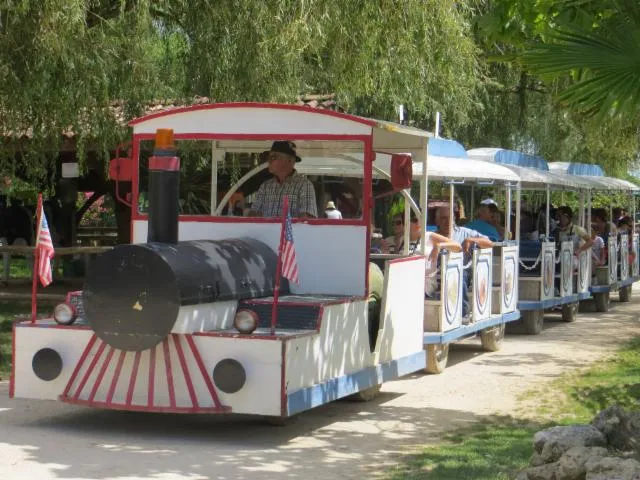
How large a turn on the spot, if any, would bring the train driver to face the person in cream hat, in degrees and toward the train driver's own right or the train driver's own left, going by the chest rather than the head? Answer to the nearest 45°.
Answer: approximately 135° to the train driver's own left

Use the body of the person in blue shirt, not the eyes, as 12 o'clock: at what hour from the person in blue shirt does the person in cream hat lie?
The person in cream hat is roughly at 11 o'clock from the person in blue shirt.

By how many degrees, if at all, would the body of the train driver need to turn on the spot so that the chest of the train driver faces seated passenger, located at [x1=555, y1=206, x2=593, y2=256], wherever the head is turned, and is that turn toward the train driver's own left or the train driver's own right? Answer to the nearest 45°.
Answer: approximately 180°

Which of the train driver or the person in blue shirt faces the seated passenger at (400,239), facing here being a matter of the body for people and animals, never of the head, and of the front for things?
the person in blue shirt

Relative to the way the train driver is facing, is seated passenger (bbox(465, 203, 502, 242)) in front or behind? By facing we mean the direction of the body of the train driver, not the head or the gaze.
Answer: behind

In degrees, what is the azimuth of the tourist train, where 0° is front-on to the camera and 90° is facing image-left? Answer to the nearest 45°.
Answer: approximately 45°
